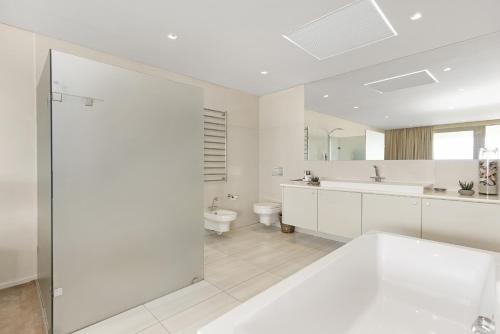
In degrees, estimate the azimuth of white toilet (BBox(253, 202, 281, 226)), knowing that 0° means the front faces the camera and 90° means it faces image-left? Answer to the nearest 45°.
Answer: approximately 45°

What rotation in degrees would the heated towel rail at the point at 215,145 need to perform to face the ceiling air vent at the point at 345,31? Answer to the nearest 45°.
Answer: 0° — it already faces it

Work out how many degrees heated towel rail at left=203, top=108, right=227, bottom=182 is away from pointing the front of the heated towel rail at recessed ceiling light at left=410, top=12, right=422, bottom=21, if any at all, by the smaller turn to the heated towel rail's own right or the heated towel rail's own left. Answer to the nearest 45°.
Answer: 0° — it already faces it

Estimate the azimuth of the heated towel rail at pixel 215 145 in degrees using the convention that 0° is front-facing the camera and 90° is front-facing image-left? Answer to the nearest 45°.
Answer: approximately 315°

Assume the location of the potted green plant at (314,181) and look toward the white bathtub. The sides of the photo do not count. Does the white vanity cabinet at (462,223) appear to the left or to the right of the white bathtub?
left
